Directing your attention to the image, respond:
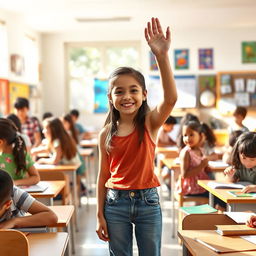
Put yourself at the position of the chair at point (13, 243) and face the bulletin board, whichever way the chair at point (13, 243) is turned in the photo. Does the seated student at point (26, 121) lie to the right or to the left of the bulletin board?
left

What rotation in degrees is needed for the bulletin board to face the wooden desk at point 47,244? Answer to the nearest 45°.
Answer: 0° — it already faces it

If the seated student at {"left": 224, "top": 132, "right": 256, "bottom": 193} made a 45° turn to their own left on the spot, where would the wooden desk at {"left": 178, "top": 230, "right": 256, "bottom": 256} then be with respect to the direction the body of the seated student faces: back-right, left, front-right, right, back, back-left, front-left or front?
front-right

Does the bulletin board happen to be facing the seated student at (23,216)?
yes

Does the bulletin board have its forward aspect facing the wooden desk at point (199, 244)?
yes

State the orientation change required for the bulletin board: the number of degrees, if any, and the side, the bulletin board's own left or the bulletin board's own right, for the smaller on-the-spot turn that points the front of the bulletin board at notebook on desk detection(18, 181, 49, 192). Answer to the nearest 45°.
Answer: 0° — it already faces it

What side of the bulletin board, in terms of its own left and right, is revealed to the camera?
front

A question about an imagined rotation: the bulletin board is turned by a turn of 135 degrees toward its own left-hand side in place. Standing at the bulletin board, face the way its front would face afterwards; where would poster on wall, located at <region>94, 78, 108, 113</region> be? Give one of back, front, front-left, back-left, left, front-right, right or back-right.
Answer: back-left
